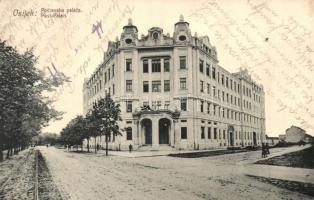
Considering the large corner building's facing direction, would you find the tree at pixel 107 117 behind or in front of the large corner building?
in front

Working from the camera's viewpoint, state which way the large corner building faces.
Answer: facing the viewer

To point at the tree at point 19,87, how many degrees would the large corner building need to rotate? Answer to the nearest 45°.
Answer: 0° — it already faces it
